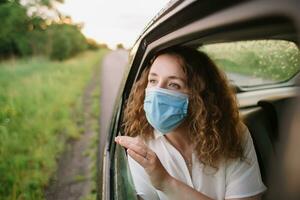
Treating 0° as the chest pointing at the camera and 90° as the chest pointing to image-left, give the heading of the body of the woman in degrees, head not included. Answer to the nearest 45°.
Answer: approximately 45°

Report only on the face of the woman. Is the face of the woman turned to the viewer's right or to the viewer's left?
to the viewer's left
